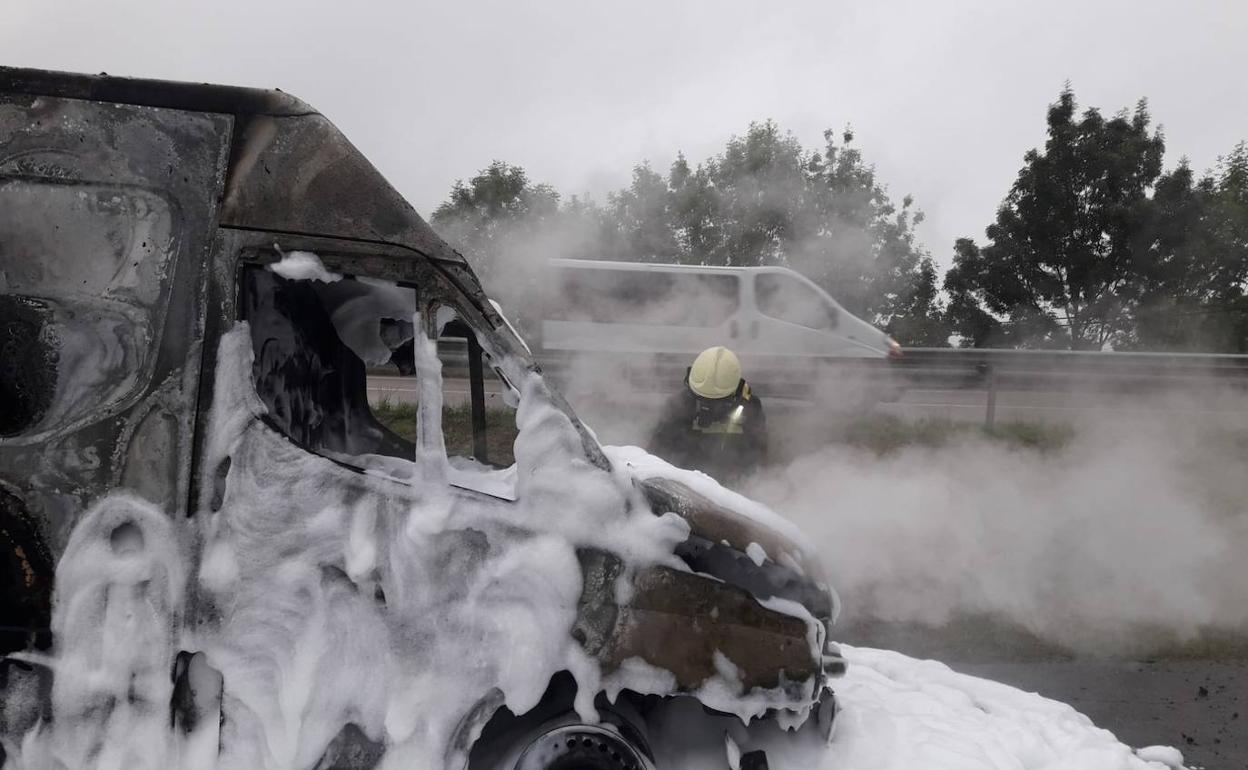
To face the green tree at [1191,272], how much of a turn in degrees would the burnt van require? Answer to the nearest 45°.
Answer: approximately 45° to its left

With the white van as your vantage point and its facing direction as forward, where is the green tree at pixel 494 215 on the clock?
The green tree is roughly at 7 o'clock from the white van.

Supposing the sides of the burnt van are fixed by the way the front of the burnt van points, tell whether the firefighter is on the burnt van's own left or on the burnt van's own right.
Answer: on the burnt van's own left

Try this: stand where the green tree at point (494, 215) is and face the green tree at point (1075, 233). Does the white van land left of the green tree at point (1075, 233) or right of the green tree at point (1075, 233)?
right

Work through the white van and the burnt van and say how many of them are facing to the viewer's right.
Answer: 2

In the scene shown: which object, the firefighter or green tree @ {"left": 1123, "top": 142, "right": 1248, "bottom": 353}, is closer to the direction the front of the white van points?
the green tree

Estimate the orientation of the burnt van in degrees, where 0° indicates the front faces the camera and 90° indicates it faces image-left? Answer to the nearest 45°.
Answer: approximately 270°

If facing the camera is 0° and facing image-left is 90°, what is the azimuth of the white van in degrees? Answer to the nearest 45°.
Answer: approximately 270°

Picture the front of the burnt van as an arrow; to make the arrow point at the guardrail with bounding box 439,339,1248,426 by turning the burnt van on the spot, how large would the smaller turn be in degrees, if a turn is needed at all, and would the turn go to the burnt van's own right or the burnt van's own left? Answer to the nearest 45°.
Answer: approximately 45° to the burnt van's own left

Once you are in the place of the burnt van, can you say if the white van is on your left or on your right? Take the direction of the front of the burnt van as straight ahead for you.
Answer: on your left

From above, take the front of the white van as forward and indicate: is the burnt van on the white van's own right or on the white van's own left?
on the white van's own right
